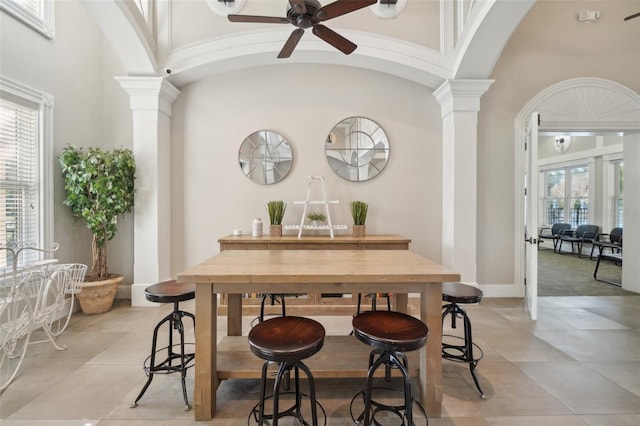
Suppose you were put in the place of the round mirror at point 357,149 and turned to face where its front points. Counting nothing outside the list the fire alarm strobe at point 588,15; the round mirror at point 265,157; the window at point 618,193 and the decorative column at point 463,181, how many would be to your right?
1

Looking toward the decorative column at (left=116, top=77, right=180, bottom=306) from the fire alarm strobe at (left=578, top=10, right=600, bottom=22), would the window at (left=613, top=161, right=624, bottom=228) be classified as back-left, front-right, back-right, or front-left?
back-right

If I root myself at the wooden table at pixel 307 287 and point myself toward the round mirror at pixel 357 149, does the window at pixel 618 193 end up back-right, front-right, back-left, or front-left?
front-right

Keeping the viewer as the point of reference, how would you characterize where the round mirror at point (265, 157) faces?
facing the viewer

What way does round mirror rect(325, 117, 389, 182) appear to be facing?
toward the camera

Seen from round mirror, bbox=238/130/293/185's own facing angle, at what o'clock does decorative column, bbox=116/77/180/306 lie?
The decorative column is roughly at 3 o'clock from the round mirror.

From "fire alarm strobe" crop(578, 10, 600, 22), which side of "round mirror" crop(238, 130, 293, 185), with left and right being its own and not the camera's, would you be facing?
left

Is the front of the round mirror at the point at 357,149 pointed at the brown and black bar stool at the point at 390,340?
yes

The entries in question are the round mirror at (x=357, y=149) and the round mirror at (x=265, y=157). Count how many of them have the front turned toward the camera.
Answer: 2

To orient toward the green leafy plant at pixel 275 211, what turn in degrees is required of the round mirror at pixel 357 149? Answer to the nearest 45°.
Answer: approximately 90° to its right

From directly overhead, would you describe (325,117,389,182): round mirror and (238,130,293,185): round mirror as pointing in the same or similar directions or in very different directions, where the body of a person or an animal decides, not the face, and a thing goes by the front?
same or similar directions

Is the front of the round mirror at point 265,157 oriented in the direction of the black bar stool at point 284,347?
yes

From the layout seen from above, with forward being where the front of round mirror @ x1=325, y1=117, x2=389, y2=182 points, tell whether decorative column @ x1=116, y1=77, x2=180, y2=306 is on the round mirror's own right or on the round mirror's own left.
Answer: on the round mirror's own right
